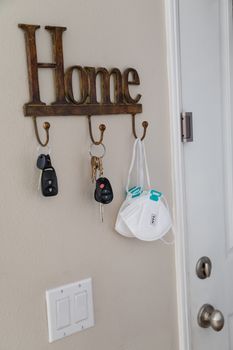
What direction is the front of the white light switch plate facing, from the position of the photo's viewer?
facing the viewer and to the right of the viewer
